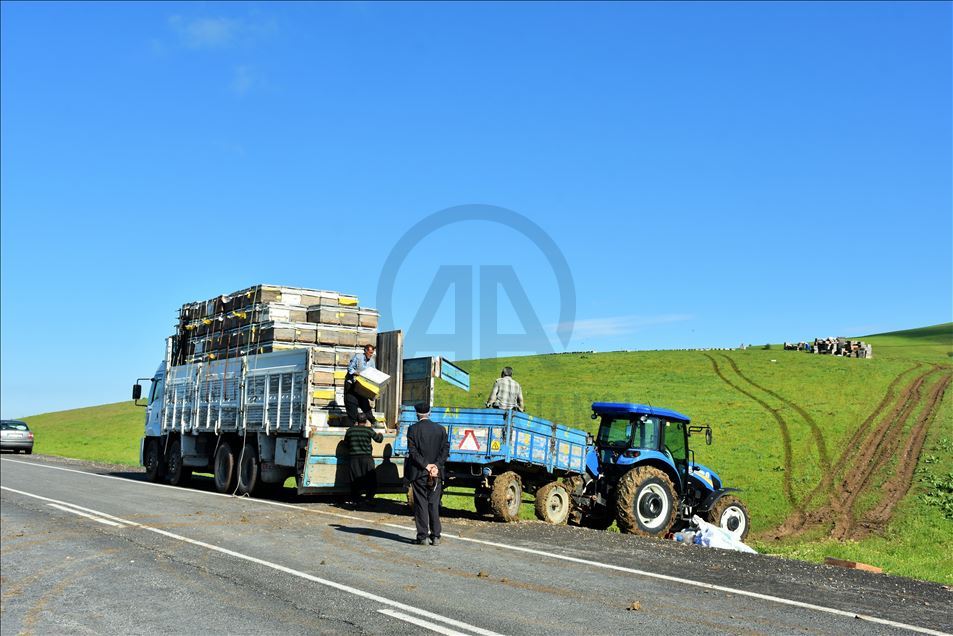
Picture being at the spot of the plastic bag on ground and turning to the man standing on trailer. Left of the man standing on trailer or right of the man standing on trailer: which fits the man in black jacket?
left

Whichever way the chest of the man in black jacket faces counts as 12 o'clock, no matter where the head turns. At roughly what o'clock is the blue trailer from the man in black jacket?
The blue trailer is roughly at 1 o'clock from the man in black jacket.

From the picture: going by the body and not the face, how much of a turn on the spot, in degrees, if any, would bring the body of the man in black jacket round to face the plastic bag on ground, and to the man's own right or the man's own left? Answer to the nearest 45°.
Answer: approximately 90° to the man's own right

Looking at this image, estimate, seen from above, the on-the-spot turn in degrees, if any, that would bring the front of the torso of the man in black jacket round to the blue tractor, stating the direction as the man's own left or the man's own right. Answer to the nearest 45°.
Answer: approximately 45° to the man's own right

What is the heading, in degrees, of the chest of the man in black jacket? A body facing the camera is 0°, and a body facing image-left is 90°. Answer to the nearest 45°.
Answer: approximately 180°

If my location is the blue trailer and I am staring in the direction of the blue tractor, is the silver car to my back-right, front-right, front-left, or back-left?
back-left

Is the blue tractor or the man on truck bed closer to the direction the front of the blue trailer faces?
the blue tractor

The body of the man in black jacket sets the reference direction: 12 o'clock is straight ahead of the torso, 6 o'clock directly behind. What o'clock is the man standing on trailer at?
The man standing on trailer is roughly at 1 o'clock from the man in black jacket.

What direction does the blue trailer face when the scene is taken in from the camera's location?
facing away from the viewer and to the right of the viewer
